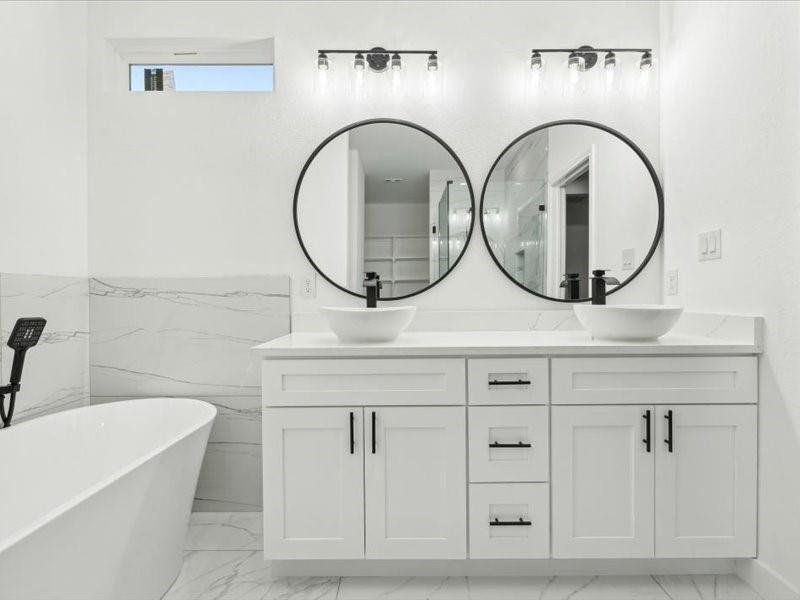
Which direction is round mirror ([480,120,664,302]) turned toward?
toward the camera

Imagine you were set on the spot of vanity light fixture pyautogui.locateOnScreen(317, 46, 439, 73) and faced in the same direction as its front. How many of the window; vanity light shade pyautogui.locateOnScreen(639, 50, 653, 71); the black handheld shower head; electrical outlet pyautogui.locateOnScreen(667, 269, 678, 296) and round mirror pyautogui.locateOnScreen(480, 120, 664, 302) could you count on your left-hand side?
3

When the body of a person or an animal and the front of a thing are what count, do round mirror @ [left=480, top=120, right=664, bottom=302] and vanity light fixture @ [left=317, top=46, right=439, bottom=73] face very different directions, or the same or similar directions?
same or similar directions

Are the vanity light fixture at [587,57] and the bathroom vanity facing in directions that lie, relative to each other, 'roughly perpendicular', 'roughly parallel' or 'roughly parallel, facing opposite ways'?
roughly parallel

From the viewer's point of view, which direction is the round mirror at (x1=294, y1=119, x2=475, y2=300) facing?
toward the camera

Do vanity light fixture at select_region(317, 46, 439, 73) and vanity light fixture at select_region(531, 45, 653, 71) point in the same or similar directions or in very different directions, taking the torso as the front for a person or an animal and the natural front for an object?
same or similar directions

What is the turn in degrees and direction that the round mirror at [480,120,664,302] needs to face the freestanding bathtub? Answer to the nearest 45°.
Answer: approximately 45° to its right

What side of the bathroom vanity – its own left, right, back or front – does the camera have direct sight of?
front

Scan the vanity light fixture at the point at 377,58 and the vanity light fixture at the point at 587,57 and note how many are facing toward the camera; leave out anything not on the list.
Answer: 2

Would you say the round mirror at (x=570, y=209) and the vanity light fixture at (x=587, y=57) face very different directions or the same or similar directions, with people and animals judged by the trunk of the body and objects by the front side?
same or similar directions

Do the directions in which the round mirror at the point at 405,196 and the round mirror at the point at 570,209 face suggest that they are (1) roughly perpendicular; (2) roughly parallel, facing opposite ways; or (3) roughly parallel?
roughly parallel
